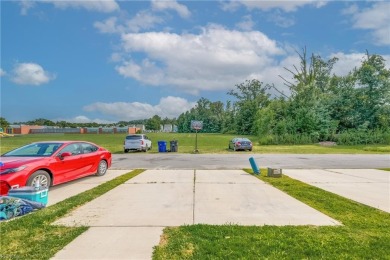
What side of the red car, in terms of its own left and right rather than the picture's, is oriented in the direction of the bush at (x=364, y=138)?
back

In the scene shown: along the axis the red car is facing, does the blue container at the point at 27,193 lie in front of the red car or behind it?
in front

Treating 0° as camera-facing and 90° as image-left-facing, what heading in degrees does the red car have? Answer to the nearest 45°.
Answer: approximately 45°

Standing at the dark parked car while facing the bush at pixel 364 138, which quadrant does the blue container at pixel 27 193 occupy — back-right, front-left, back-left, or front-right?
back-right

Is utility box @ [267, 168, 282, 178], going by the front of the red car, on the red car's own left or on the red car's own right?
on the red car's own left

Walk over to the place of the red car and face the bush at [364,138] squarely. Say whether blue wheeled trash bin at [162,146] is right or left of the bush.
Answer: left

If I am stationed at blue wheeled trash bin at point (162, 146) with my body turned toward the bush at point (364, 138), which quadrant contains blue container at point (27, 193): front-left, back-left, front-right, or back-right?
back-right
